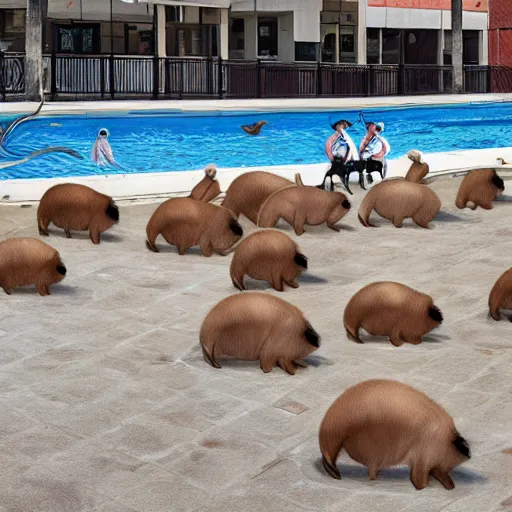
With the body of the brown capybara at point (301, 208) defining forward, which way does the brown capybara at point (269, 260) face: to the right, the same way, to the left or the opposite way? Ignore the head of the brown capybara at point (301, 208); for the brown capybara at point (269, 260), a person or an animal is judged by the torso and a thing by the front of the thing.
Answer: the same way

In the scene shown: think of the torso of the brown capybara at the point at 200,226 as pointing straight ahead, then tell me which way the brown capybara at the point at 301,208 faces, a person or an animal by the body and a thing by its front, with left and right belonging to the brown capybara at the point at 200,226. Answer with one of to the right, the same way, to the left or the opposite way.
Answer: the same way

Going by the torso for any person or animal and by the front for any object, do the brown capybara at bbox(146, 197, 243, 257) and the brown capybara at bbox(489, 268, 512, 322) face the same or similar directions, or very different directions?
same or similar directions

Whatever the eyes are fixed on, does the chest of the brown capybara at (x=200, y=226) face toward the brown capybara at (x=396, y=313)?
no

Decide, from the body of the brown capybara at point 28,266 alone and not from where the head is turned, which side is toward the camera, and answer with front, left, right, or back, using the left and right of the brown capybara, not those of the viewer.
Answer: right

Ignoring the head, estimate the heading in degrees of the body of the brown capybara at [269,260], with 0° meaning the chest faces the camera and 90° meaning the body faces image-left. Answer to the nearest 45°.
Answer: approximately 270°

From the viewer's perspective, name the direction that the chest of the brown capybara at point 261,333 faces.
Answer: to the viewer's right

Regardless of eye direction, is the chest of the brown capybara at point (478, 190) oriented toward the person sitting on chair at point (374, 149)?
no

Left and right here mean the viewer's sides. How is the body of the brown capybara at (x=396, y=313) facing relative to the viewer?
facing to the right of the viewer

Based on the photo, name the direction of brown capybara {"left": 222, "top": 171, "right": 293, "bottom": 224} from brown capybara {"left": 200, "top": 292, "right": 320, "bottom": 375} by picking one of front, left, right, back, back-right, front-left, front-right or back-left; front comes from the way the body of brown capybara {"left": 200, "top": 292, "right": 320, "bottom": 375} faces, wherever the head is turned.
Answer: left

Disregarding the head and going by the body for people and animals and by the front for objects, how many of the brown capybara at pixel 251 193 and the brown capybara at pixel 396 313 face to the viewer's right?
2

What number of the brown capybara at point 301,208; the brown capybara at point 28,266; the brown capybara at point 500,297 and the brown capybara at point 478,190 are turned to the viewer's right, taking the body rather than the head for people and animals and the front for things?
4

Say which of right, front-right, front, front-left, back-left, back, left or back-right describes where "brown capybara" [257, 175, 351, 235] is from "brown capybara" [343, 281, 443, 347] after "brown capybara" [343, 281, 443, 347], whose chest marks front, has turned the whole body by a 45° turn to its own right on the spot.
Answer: back-left

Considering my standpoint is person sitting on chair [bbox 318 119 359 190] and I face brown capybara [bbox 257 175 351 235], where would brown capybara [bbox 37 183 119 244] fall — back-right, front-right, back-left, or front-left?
front-right

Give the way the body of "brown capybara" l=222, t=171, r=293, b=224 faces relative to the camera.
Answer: to the viewer's right

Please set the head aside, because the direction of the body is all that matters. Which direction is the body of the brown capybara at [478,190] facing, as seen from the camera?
to the viewer's right
